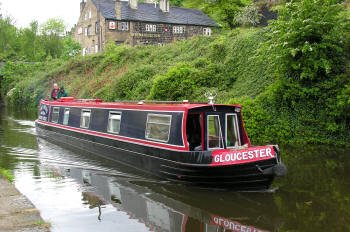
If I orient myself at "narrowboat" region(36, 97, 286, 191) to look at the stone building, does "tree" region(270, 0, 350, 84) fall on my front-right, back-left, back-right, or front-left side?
front-right

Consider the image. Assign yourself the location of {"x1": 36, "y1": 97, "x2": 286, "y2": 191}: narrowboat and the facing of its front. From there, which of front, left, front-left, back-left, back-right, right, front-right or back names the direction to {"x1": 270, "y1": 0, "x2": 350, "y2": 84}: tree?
left

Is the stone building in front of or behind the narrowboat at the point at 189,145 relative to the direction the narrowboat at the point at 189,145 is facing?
behind

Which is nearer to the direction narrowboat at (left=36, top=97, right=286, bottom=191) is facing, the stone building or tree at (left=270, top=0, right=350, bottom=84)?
the tree

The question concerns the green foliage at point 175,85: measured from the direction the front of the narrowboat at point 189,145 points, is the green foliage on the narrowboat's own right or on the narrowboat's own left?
on the narrowboat's own left

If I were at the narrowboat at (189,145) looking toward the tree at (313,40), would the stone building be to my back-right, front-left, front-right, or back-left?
front-left

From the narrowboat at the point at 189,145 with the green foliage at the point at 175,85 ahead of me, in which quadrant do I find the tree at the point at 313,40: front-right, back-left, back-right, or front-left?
front-right

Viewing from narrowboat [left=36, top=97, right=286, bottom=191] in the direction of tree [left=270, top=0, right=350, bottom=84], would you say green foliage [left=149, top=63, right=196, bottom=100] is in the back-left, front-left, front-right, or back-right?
front-left

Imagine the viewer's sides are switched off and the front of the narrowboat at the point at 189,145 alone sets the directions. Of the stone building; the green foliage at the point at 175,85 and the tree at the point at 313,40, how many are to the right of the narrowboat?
0
